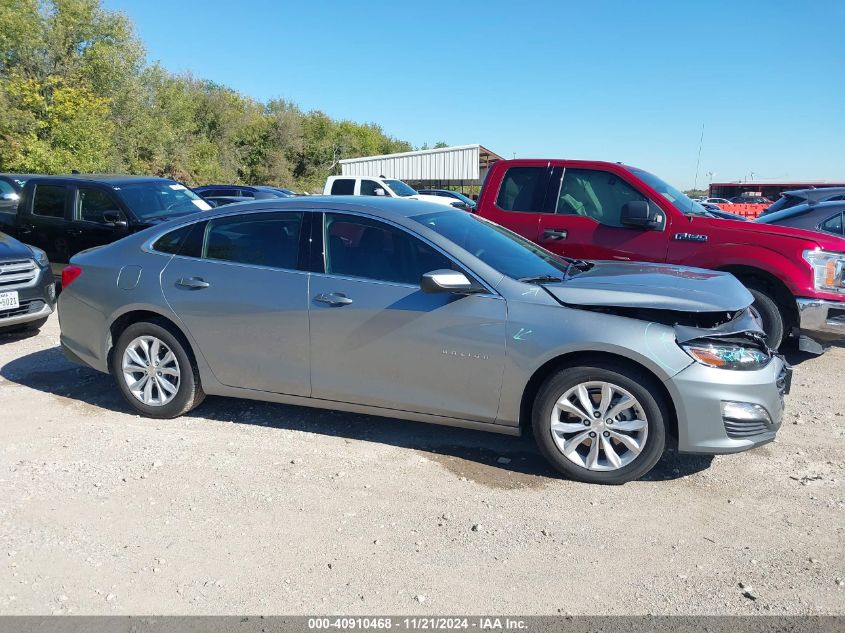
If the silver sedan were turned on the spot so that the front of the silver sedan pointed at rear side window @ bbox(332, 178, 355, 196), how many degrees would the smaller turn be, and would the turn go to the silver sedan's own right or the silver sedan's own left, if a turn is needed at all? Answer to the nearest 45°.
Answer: approximately 90° to the silver sedan's own left

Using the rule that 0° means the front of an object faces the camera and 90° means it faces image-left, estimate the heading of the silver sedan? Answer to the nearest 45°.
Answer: approximately 270°

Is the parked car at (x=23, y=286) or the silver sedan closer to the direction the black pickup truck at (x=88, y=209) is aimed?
the silver sedan

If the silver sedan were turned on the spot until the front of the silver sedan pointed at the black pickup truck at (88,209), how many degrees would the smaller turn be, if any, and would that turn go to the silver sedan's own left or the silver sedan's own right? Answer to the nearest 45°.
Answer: approximately 135° to the silver sedan's own left

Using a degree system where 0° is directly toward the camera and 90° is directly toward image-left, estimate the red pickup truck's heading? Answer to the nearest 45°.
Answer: approximately 315°

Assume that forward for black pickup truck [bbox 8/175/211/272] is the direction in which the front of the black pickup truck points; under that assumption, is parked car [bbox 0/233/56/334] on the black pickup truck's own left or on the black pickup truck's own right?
on the black pickup truck's own right

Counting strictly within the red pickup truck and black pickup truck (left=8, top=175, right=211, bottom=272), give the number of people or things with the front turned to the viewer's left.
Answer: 0

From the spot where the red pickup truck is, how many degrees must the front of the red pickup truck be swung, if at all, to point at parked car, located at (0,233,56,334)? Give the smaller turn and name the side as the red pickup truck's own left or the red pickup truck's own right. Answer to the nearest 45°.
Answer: approximately 135° to the red pickup truck's own right

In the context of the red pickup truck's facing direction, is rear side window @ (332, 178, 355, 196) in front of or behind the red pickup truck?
behind

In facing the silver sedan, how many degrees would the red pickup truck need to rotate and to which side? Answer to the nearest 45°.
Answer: approximately 90° to its right

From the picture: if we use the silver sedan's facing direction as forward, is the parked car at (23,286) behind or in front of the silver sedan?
behind
